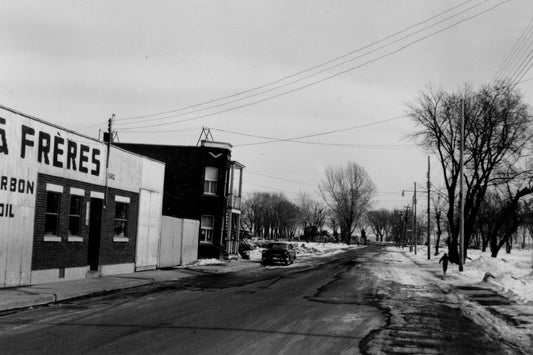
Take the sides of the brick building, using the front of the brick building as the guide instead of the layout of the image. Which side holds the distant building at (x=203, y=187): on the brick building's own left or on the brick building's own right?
on the brick building's own left

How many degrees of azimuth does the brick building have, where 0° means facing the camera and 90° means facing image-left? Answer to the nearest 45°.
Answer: approximately 315°

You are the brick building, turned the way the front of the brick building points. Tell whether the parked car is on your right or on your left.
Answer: on your left
